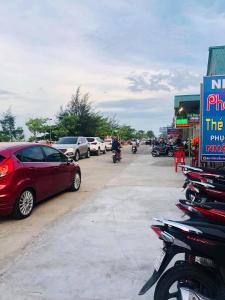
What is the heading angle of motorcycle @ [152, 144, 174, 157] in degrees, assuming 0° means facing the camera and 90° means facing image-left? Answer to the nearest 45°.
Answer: approximately 270°

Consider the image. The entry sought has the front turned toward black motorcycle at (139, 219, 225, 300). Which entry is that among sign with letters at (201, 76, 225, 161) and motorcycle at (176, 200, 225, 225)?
the sign with letters

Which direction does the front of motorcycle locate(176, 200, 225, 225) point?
to the viewer's right

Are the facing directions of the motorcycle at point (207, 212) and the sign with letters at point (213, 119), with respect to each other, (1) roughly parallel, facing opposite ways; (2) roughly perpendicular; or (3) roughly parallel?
roughly perpendicular

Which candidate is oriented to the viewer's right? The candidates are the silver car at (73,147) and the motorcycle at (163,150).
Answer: the motorcycle

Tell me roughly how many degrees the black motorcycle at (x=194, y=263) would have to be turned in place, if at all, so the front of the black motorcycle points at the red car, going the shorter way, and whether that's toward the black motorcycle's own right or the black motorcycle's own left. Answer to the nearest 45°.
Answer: approximately 135° to the black motorcycle's own left

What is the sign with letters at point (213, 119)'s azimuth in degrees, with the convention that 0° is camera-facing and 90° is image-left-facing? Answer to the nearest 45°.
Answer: approximately 0°

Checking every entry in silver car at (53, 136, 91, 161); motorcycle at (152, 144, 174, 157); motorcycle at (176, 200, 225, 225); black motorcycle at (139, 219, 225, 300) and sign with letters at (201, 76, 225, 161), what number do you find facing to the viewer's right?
3

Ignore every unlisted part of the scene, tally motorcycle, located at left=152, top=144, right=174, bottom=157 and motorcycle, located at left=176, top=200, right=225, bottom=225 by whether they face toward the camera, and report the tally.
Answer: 0

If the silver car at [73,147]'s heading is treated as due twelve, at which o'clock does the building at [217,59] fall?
The building is roughly at 9 o'clock from the silver car.

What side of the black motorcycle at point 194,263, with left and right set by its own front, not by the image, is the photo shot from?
right

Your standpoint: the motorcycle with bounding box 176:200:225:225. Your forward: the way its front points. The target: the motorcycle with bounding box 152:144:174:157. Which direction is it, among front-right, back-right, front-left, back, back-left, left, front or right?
left

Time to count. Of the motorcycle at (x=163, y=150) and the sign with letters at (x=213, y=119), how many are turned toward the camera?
1
